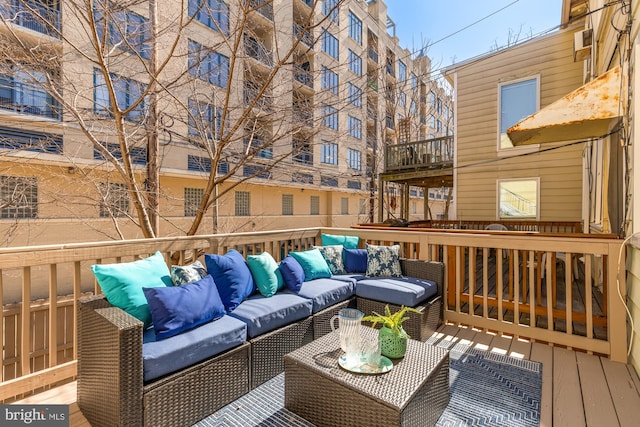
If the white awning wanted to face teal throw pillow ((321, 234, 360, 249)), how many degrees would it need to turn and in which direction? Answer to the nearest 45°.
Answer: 0° — it already faces it

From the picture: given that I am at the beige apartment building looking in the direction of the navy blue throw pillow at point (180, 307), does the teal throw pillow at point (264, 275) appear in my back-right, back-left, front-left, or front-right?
front-left

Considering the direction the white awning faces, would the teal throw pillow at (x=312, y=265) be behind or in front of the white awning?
in front

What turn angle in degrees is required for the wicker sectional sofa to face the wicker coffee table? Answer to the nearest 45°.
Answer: approximately 45° to its left

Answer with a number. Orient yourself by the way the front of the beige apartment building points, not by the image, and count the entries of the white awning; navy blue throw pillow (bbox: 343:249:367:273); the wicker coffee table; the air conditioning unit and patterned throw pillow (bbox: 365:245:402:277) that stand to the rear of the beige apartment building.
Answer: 0

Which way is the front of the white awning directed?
to the viewer's left

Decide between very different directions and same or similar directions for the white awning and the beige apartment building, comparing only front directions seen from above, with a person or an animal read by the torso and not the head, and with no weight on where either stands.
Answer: very different directions

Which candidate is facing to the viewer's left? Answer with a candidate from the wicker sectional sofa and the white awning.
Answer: the white awning

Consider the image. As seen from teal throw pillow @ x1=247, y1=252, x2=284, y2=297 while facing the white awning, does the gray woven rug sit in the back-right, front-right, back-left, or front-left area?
front-right

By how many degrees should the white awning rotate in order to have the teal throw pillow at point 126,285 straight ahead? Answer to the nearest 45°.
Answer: approximately 45° to its left

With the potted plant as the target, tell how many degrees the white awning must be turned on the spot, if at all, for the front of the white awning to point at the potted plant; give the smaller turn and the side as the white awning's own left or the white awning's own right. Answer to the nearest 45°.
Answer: approximately 90° to the white awning's own left

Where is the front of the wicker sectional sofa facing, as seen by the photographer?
facing the viewer and to the right of the viewer

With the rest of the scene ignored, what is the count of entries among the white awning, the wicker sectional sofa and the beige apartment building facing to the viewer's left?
1

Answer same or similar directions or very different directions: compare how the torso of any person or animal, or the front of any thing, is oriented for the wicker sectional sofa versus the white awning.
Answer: very different directions

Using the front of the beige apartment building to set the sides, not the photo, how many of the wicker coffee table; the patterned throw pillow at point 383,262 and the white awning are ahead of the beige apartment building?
3

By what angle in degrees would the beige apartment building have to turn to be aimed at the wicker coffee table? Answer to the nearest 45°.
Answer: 0° — it already faces it
